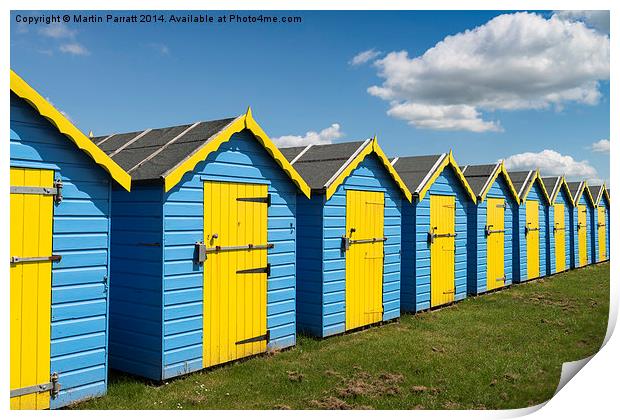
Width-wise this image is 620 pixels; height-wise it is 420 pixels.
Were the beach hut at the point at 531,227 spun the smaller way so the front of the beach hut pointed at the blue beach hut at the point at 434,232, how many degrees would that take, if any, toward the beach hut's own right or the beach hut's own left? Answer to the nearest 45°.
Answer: approximately 45° to the beach hut's own right

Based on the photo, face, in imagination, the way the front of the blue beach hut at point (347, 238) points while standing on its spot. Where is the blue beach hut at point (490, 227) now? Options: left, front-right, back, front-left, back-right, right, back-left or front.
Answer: left

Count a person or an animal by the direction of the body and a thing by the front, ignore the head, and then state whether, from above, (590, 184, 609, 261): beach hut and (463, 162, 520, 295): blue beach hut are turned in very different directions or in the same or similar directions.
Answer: same or similar directions

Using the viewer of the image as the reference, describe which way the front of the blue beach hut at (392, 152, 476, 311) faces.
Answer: facing the viewer and to the right of the viewer

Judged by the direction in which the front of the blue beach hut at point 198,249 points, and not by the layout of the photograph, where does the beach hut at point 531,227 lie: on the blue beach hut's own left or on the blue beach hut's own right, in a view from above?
on the blue beach hut's own left

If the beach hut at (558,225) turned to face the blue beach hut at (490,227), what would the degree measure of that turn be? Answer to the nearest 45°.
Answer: approximately 45° to its right

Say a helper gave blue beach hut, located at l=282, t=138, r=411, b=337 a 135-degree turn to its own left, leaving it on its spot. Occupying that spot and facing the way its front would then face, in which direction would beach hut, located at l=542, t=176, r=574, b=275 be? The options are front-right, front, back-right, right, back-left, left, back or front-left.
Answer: front-right

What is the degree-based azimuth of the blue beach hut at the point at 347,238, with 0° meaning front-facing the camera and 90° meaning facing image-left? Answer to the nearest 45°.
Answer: approximately 315°

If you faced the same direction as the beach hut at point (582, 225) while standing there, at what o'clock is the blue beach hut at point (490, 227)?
The blue beach hut is roughly at 2 o'clock from the beach hut.

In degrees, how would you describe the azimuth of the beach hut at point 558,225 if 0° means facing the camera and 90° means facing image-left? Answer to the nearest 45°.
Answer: approximately 315°

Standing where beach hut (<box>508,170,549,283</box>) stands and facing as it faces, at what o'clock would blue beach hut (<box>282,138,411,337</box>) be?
The blue beach hut is roughly at 2 o'clock from the beach hut.

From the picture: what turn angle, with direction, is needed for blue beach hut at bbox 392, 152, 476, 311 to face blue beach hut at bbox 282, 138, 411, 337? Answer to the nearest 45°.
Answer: approximately 90° to its right

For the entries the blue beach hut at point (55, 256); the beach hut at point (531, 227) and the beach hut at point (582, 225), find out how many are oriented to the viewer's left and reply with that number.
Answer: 0
